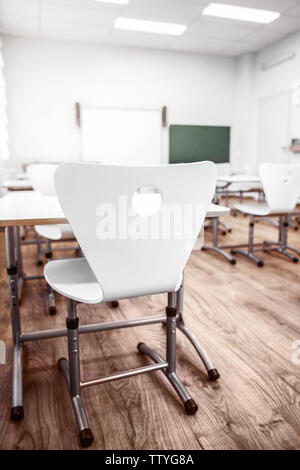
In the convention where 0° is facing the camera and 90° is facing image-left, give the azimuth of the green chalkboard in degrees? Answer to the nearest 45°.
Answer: approximately 0°

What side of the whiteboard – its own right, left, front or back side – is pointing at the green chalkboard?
left

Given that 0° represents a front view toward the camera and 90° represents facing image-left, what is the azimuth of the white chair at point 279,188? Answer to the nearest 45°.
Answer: approximately 135°

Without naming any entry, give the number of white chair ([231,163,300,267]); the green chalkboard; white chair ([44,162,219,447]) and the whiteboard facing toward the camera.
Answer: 2

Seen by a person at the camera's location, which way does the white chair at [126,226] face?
facing away from the viewer and to the left of the viewer

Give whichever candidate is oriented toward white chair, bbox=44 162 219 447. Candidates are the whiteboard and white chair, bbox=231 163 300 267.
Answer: the whiteboard
